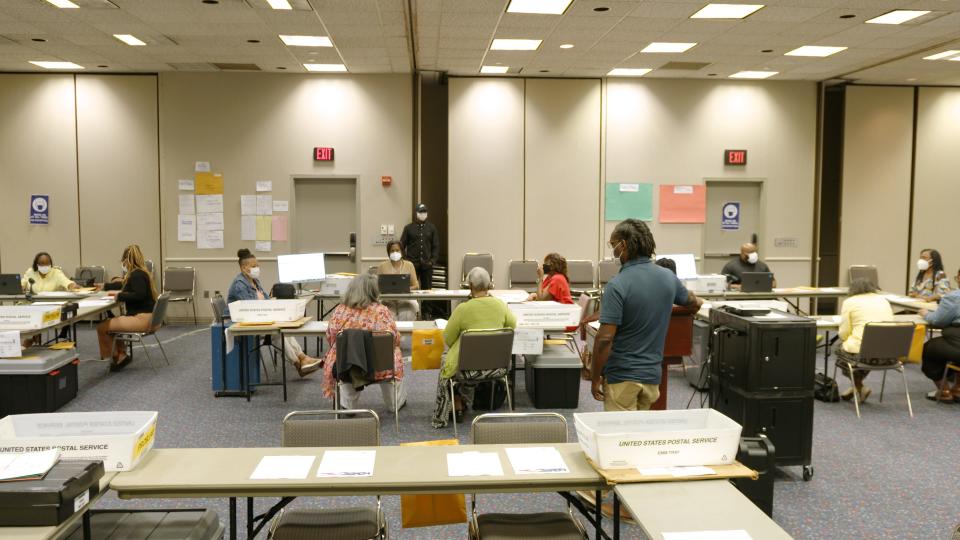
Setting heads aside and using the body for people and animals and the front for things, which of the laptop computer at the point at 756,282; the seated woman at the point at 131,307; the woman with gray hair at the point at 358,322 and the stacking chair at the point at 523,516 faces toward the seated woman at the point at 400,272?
the woman with gray hair

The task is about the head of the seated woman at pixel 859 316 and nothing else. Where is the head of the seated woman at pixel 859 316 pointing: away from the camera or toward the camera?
away from the camera

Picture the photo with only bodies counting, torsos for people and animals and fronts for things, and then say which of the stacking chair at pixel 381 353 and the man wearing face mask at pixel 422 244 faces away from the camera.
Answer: the stacking chair

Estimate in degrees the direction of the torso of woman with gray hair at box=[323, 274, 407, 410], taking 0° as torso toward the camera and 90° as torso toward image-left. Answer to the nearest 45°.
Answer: approximately 180°

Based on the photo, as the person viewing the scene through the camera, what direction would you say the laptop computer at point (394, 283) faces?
facing away from the viewer

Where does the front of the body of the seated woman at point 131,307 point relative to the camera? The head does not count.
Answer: to the viewer's left

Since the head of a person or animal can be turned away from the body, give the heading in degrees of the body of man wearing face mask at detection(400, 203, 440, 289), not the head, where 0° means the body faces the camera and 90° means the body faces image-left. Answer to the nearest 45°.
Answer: approximately 0°

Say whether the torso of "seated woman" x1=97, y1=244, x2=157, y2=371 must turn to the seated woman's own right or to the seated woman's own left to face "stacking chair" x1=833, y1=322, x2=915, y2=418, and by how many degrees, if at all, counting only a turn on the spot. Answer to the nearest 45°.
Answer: approximately 135° to the seated woman's own left

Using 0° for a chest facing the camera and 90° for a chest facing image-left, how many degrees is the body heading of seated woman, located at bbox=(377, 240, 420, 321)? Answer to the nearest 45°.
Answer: approximately 0°

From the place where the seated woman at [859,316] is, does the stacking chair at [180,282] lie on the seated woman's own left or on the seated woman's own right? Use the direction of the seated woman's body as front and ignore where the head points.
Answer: on the seated woman's own left

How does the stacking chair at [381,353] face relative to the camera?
away from the camera

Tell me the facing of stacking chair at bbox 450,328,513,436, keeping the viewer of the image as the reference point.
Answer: facing away from the viewer
